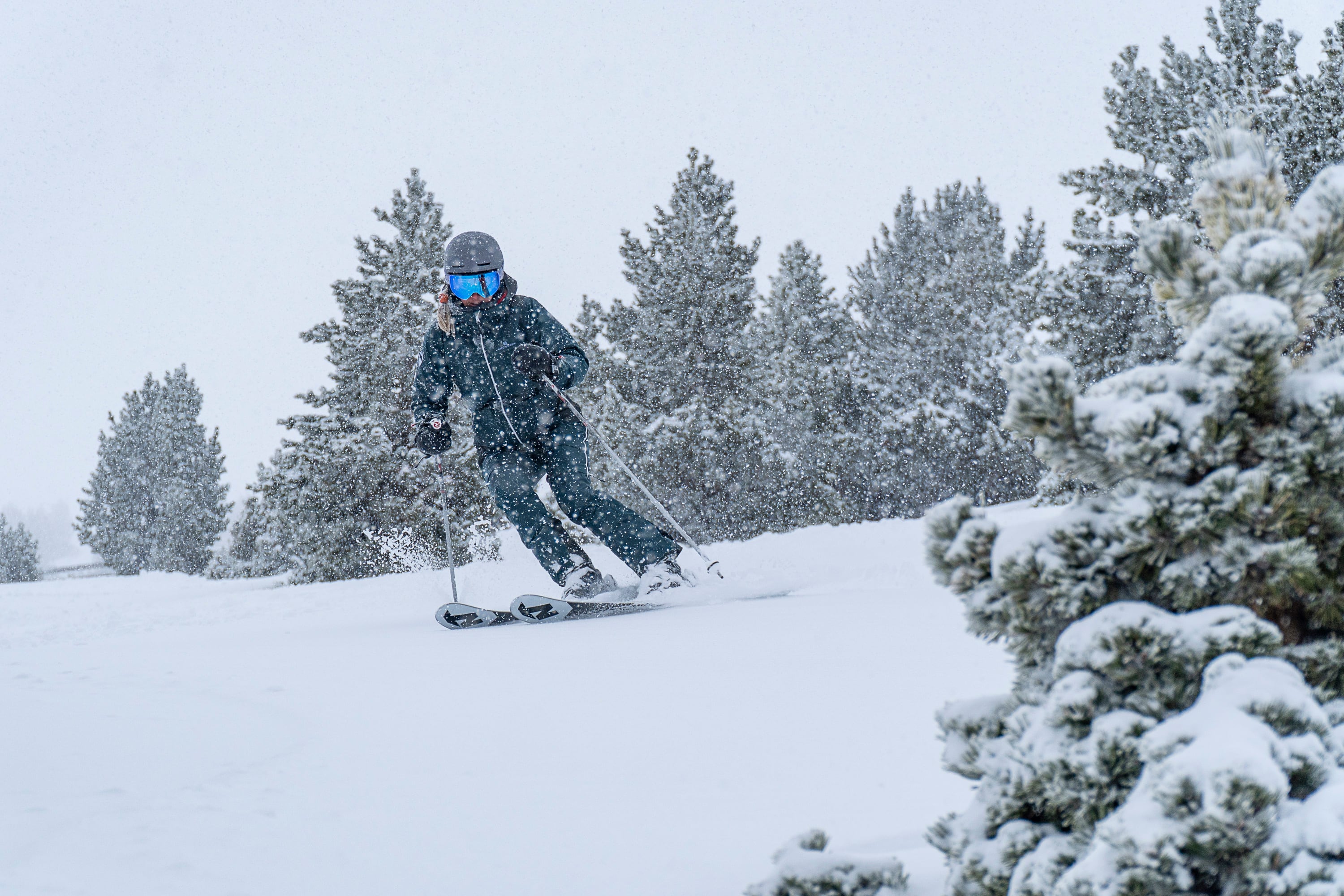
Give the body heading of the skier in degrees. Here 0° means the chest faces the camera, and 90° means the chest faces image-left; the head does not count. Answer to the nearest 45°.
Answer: approximately 0°

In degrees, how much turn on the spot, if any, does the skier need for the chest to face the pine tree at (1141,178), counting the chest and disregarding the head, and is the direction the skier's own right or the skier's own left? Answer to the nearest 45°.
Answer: approximately 135° to the skier's own left

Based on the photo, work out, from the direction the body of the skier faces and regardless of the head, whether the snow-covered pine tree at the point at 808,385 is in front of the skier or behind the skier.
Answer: behind

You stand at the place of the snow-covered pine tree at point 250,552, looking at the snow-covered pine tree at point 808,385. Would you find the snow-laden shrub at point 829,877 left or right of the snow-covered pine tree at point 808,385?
right

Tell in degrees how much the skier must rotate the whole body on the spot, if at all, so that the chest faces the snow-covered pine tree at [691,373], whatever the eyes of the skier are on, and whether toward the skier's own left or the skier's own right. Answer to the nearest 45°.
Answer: approximately 180°
